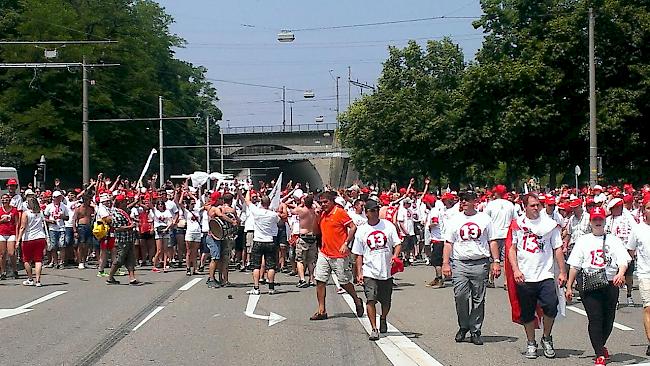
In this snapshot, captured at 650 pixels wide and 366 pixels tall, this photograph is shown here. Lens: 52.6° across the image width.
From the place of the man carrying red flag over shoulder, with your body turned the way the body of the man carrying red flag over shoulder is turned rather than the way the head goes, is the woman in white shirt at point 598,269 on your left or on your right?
on your left

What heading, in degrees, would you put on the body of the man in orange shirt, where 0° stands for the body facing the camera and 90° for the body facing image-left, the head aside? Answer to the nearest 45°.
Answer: approximately 45°

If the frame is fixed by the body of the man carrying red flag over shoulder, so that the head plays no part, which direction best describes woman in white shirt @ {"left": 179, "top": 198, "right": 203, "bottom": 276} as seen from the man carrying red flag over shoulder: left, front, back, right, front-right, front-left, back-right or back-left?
back-right

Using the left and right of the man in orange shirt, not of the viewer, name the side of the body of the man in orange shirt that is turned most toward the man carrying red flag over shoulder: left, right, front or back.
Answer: left

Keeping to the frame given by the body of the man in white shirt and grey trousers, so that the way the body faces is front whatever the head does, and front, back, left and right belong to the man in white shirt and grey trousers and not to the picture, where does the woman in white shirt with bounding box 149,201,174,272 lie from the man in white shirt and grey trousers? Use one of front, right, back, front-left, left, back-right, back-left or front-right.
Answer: back-right

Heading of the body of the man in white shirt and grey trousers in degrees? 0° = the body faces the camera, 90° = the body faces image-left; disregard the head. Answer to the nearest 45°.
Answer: approximately 0°

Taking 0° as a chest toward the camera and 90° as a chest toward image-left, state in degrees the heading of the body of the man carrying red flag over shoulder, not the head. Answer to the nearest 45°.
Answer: approximately 0°

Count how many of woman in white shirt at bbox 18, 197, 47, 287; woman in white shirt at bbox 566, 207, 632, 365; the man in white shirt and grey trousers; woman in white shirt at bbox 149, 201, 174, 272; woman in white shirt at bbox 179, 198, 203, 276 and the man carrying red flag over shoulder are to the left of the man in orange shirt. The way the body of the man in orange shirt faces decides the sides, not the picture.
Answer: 3
